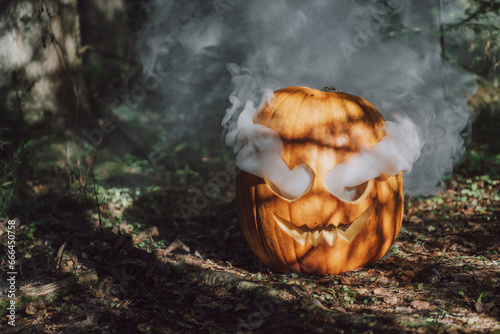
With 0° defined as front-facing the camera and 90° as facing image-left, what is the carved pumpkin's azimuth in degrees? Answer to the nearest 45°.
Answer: approximately 0°
